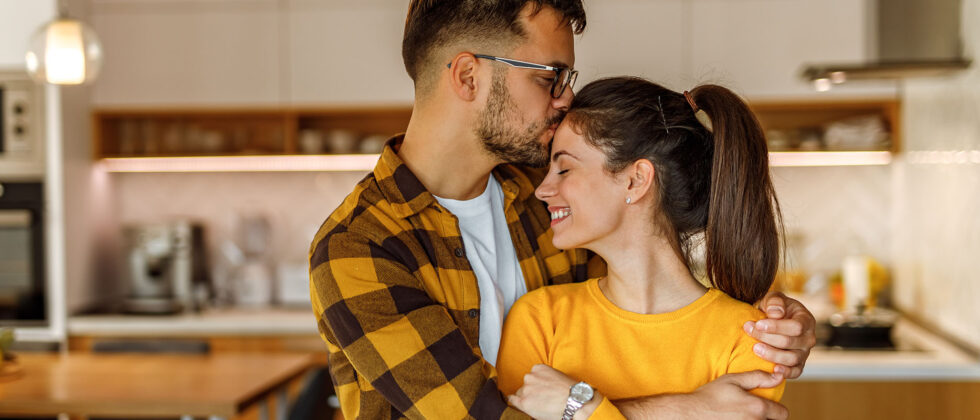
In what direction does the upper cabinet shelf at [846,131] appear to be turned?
toward the camera

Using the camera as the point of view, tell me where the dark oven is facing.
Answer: facing the viewer

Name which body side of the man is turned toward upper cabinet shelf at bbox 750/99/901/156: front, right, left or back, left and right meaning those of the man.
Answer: left

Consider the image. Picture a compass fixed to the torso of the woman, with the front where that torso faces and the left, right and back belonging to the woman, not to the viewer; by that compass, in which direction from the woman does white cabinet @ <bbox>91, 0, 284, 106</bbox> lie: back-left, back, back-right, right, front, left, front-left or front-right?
back-right

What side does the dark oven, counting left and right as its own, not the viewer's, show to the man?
front

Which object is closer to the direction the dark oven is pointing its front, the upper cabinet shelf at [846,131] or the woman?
the woman

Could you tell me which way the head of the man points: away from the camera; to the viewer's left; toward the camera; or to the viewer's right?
to the viewer's right

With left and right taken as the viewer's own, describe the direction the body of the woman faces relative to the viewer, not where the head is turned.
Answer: facing the viewer
